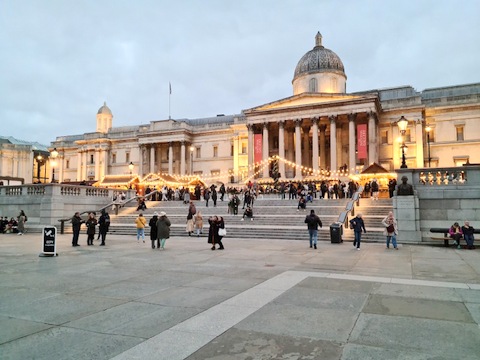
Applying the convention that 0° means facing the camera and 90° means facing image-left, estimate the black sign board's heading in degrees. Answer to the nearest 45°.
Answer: approximately 0°

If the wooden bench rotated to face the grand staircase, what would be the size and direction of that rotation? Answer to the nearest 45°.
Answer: approximately 90° to its right

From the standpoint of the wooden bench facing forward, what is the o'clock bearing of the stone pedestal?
The stone pedestal is roughly at 4 o'clock from the wooden bench.

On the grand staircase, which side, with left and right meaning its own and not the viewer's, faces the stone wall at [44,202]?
right

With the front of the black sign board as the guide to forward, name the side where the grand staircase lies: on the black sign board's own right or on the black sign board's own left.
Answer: on the black sign board's own left

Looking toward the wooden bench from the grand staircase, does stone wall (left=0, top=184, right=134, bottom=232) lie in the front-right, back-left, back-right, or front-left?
back-right

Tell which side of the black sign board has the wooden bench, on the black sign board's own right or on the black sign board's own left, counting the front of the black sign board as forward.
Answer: on the black sign board's own left

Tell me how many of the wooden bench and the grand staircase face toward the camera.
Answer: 2

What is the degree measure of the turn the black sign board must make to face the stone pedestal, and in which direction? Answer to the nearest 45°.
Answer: approximately 90° to its left

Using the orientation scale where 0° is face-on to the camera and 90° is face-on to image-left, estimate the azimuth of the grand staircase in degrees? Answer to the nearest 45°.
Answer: approximately 0°
